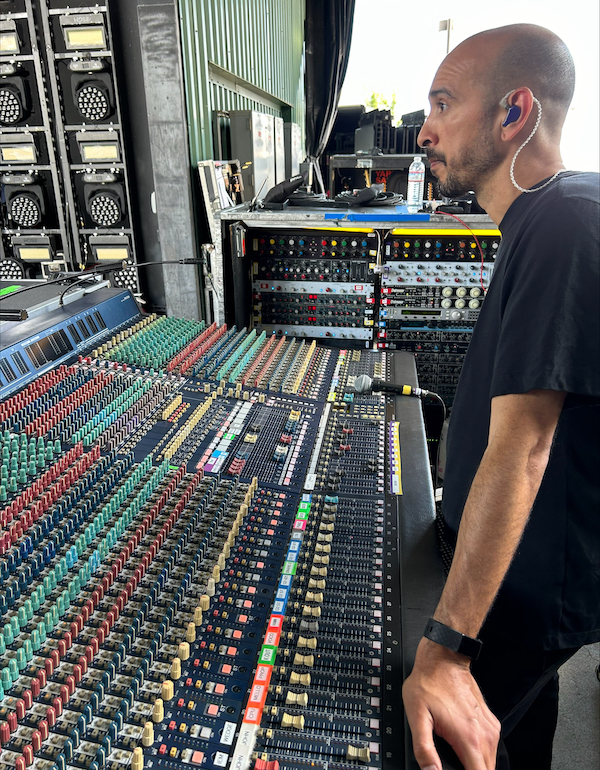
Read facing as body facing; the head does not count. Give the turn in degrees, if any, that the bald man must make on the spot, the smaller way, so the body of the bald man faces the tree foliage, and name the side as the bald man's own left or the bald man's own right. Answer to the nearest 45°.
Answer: approximately 90° to the bald man's own right

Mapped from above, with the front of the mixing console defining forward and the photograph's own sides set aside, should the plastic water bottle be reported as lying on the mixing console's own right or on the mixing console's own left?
on the mixing console's own left

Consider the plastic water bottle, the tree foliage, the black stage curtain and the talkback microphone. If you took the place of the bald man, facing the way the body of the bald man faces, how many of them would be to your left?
0

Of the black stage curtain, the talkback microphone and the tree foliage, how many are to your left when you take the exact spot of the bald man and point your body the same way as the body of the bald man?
0

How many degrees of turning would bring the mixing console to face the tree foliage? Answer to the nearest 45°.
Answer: approximately 90° to its left

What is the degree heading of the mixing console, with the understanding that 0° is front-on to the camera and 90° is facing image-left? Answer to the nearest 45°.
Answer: approximately 270°

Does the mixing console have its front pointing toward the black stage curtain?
no

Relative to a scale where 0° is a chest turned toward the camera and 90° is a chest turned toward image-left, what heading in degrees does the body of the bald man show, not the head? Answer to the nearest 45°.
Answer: approximately 90°

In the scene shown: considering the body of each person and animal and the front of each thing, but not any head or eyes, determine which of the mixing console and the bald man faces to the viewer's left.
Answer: the bald man

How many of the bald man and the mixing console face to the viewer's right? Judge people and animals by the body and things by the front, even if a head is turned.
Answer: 1

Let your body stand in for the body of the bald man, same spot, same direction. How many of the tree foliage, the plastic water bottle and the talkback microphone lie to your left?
0

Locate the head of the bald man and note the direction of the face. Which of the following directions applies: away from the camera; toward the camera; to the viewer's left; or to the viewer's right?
to the viewer's left
